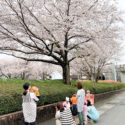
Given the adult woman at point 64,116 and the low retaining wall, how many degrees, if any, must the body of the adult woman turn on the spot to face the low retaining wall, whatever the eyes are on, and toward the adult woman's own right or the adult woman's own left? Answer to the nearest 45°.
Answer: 0° — they already face it

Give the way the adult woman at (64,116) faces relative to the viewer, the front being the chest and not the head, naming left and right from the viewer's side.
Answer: facing away from the viewer and to the left of the viewer

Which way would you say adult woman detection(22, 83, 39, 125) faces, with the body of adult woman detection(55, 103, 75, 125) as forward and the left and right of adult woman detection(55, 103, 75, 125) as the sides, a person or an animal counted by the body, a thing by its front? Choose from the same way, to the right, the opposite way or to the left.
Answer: to the right

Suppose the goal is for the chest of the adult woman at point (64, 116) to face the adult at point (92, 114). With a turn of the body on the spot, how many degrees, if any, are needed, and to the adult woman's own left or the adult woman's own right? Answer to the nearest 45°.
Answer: approximately 90° to the adult woman's own right

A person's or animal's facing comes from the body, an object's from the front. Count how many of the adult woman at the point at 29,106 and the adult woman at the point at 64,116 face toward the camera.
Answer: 0

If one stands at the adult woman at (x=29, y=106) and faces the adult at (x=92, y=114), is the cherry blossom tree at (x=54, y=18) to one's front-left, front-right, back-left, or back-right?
front-left

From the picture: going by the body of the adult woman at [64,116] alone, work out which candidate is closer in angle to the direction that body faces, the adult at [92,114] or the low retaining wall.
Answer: the low retaining wall

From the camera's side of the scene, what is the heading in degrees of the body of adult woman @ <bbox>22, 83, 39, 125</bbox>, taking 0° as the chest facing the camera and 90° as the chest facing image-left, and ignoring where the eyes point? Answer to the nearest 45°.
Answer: approximately 225°
